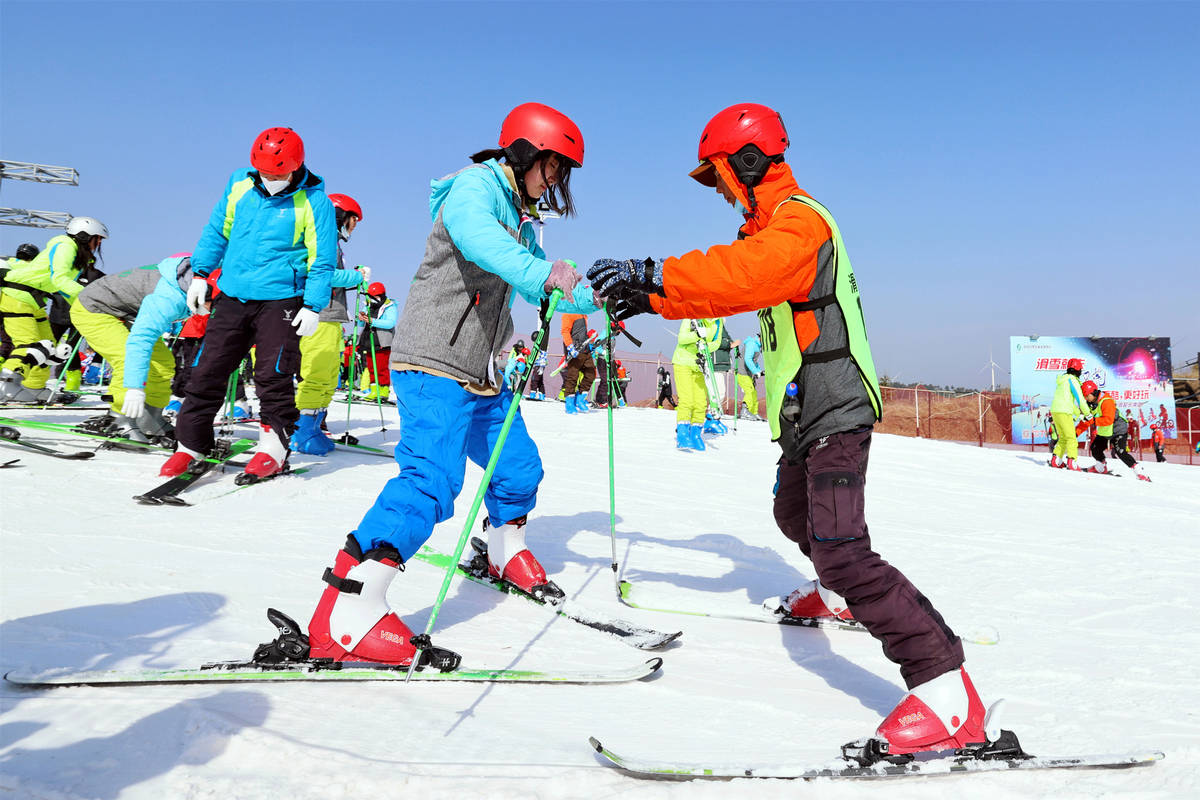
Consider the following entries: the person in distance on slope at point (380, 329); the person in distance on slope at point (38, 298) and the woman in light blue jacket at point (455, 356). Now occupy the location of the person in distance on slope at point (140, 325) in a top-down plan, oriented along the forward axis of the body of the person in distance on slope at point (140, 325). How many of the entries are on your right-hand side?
1

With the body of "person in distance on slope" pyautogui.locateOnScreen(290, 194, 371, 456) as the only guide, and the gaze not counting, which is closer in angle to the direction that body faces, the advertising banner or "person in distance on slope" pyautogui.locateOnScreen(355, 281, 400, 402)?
the advertising banner

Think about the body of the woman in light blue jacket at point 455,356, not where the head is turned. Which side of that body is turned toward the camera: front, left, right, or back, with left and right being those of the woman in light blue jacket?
right

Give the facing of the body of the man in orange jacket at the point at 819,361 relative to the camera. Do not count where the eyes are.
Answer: to the viewer's left

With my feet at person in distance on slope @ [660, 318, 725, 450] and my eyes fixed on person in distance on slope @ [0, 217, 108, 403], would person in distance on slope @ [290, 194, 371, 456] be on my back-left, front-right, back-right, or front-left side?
front-left

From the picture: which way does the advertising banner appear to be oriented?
toward the camera

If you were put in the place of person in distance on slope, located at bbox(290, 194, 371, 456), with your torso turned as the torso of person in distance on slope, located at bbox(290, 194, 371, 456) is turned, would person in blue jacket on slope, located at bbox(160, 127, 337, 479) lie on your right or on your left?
on your right

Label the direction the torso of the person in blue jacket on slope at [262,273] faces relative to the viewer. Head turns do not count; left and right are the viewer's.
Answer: facing the viewer

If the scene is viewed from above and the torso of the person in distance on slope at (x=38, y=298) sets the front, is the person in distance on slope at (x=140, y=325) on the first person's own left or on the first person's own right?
on the first person's own right

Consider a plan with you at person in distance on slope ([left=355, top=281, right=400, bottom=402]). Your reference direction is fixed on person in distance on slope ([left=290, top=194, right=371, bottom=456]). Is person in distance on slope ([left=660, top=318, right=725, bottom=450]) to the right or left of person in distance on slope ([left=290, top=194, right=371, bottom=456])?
left
